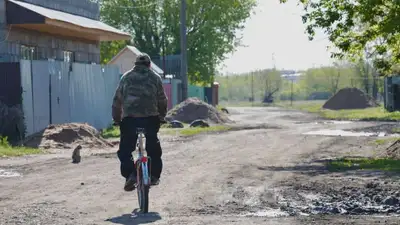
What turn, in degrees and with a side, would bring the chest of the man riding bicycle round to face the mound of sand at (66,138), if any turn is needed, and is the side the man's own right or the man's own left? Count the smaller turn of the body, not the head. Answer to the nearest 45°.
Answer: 0° — they already face it

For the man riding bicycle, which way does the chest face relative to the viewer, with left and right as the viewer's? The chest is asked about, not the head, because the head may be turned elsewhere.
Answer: facing away from the viewer

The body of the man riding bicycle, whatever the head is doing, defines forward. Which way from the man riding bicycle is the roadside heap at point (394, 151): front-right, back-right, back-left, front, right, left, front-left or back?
front-right

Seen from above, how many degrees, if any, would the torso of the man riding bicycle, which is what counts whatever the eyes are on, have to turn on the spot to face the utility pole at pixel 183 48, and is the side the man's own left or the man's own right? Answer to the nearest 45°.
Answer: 0° — they already face it

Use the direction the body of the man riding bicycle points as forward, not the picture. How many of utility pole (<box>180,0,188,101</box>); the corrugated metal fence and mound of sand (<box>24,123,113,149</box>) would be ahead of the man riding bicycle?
3

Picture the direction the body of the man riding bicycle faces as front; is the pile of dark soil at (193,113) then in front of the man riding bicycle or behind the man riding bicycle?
in front
